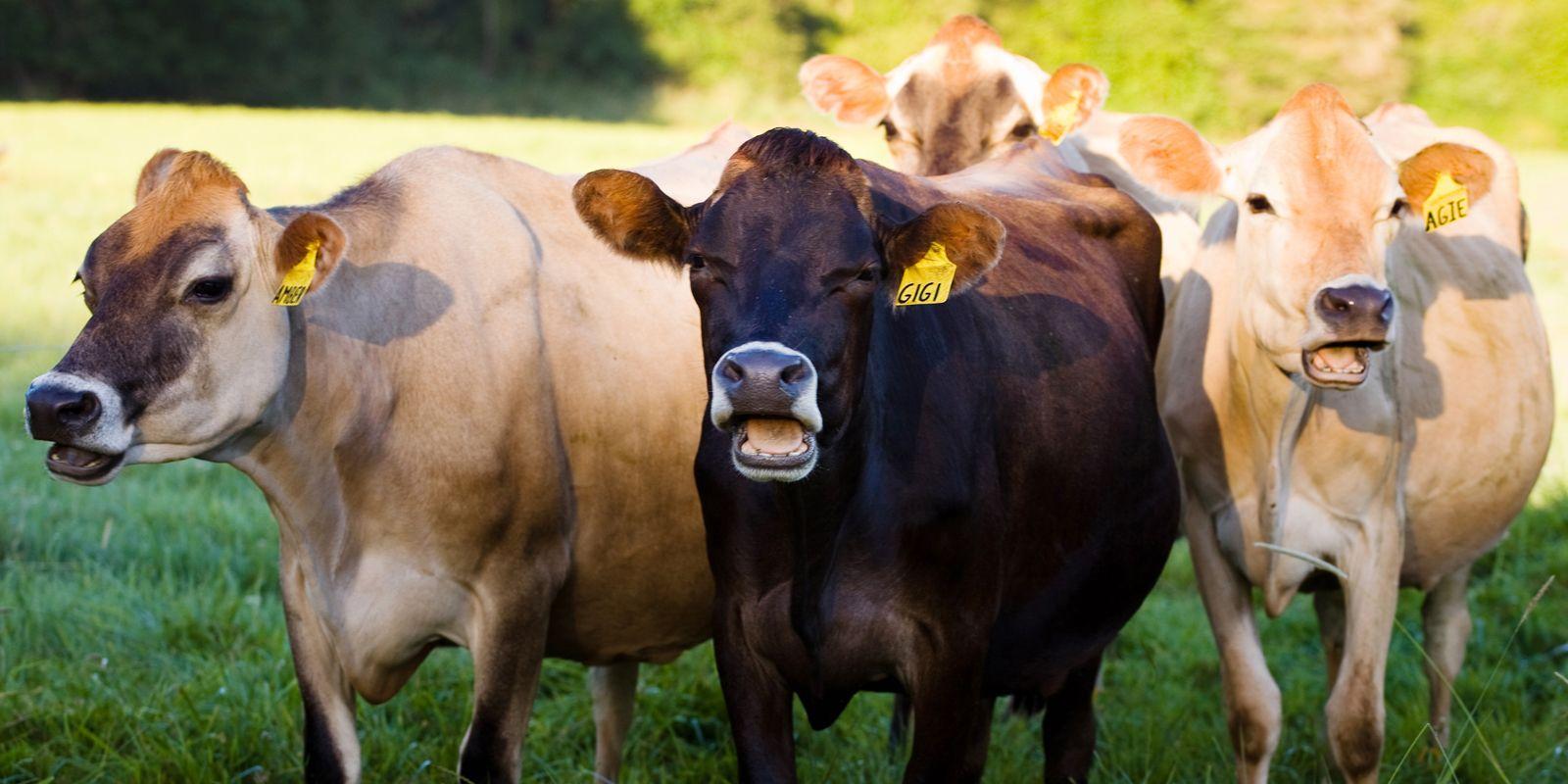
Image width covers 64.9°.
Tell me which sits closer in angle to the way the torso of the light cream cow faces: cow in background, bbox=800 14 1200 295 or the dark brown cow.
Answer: the dark brown cow

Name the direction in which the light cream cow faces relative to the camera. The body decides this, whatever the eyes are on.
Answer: toward the camera

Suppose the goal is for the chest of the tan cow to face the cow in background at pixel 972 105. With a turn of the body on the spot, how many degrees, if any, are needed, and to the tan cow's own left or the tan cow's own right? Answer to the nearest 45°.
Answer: approximately 180°

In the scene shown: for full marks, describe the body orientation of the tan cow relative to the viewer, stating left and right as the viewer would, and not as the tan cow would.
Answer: facing the viewer and to the left of the viewer

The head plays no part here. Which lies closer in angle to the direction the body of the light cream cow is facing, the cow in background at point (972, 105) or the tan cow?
the tan cow

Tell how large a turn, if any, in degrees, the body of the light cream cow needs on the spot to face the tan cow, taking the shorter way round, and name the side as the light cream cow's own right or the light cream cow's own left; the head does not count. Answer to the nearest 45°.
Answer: approximately 45° to the light cream cow's own right

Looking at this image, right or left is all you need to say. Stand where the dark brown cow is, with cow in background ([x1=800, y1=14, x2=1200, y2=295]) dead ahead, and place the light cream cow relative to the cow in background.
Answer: right

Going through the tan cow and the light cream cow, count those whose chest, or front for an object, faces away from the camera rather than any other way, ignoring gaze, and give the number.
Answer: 0
